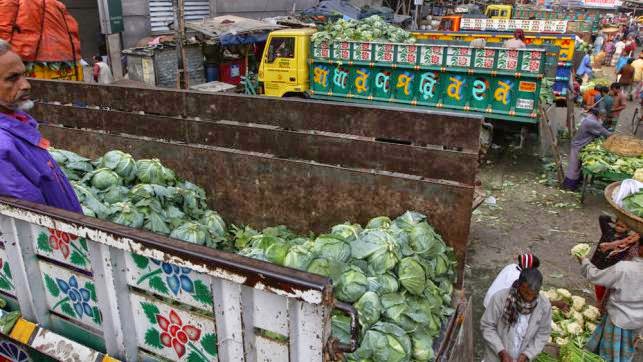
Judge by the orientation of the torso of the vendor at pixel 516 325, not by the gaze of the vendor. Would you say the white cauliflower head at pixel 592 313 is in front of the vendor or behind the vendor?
behind

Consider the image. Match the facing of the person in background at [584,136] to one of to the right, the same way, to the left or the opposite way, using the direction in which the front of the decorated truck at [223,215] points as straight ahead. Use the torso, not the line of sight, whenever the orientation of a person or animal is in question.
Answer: the opposite way

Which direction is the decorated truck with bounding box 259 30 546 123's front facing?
to the viewer's left

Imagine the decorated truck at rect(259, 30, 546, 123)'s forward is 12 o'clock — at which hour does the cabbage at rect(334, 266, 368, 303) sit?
The cabbage is roughly at 9 o'clock from the decorated truck.

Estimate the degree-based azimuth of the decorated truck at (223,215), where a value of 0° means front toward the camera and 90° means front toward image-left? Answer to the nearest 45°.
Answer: approximately 135°

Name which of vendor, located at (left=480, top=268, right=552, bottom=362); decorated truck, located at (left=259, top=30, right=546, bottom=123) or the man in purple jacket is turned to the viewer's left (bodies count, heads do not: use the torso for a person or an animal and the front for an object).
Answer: the decorated truck

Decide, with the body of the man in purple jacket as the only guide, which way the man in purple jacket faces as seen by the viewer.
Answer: to the viewer's right

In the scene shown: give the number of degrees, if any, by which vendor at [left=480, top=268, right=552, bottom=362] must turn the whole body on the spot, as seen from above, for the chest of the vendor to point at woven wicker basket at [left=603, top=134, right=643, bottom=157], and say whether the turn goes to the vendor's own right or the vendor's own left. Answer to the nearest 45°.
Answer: approximately 180°

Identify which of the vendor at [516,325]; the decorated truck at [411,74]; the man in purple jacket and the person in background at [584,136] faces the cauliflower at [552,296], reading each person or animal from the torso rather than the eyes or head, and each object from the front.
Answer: the man in purple jacket

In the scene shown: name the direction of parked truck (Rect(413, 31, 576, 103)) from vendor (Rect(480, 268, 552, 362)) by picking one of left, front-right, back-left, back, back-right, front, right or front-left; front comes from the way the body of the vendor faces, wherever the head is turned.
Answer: back

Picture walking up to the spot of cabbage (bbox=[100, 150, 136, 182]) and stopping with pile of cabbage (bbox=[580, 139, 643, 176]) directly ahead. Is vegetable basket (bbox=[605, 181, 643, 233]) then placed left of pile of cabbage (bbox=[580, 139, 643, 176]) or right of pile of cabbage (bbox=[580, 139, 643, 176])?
right

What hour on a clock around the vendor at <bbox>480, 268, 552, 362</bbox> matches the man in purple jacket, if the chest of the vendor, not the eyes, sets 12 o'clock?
The man in purple jacket is roughly at 2 o'clock from the vendor.

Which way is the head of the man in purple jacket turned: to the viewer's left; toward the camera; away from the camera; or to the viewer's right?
to the viewer's right

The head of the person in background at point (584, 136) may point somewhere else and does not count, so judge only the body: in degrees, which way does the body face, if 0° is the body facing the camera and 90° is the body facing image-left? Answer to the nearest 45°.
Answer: approximately 270°
